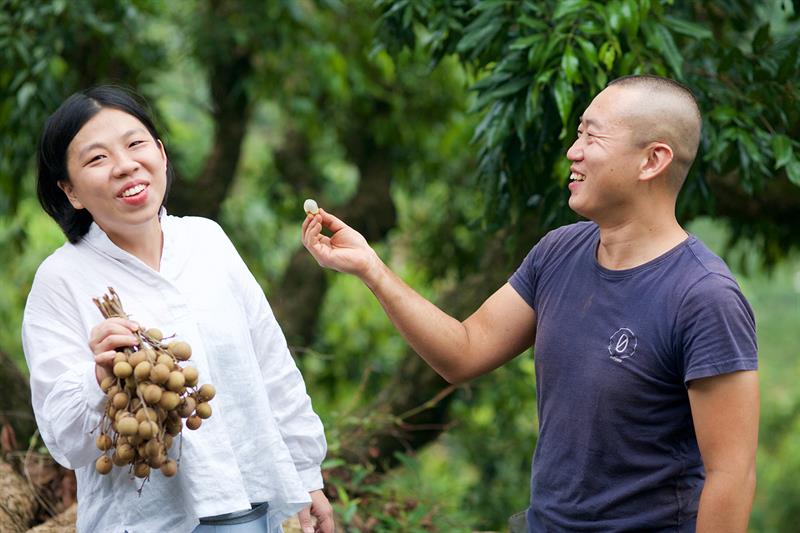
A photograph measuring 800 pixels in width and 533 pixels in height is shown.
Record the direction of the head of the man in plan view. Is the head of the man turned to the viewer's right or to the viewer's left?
to the viewer's left

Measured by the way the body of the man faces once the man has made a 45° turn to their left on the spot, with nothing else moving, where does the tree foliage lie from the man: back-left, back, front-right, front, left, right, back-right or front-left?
back

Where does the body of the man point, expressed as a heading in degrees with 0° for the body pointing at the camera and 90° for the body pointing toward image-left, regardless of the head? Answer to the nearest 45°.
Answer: approximately 45°

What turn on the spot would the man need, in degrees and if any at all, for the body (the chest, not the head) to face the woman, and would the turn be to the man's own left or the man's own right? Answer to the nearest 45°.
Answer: approximately 45° to the man's own right

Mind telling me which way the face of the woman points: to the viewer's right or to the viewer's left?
to the viewer's right

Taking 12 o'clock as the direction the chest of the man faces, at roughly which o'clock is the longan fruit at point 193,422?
The longan fruit is roughly at 1 o'clock from the man.
